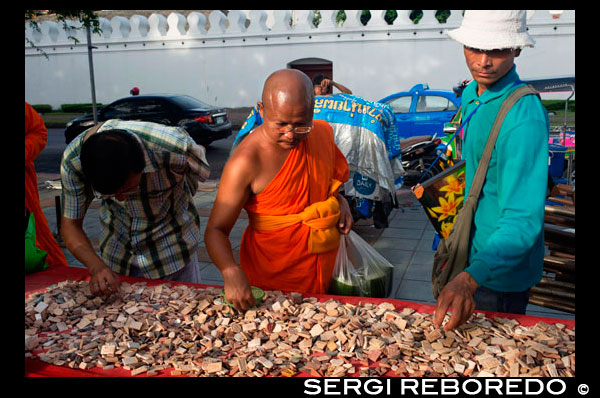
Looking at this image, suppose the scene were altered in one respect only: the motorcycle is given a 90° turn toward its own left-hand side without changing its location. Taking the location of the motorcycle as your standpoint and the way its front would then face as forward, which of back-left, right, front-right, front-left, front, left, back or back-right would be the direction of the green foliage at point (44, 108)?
back

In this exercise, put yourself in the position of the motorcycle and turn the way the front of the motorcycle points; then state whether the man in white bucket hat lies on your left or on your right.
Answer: on your left

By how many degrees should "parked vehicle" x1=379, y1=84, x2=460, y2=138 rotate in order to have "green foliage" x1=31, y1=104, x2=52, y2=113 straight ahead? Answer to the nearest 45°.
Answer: approximately 45° to its right

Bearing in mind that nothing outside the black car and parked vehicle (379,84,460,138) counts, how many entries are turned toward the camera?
0

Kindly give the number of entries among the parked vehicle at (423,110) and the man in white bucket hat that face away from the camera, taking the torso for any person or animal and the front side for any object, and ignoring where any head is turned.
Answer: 0

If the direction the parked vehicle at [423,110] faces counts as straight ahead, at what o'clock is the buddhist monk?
The buddhist monk is roughly at 9 o'clock from the parked vehicle.

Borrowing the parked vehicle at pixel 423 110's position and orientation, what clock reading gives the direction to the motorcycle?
The motorcycle is roughly at 9 o'clock from the parked vehicle.

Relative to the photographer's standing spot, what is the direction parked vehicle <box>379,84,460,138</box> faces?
facing to the left of the viewer

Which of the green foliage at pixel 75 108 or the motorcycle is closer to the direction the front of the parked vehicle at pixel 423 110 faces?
the green foliage

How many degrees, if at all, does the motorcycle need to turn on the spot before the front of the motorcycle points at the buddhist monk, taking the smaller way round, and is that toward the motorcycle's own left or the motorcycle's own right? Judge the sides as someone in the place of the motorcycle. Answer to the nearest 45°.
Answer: approximately 45° to the motorcycle's own left
